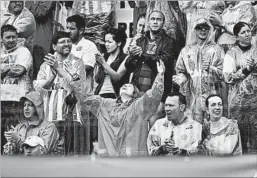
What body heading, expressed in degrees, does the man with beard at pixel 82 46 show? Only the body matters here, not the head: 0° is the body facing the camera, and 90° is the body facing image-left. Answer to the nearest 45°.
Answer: approximately 45°

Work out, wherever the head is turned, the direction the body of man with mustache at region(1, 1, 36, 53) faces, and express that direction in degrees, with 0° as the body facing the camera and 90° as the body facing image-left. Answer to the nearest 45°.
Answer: approximately 45°
